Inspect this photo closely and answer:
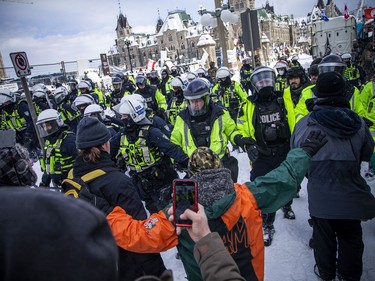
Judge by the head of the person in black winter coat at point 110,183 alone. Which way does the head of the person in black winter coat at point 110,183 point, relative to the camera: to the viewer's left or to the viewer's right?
to the viewer's right

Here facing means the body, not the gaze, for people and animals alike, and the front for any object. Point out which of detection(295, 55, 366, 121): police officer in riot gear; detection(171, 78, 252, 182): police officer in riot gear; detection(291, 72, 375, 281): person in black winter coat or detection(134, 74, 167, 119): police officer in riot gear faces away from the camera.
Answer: the person in black winter coat

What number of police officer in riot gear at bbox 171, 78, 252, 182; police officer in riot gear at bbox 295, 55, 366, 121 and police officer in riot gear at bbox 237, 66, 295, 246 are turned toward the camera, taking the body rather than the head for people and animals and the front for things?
3

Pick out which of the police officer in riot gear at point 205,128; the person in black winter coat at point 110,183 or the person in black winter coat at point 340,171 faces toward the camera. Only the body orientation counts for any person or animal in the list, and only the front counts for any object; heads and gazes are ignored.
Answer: the police officer in riot gear

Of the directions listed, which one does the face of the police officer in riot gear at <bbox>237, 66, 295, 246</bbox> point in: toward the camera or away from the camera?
toward the camera

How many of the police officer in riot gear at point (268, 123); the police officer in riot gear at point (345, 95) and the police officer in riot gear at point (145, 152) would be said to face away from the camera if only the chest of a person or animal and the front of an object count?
0

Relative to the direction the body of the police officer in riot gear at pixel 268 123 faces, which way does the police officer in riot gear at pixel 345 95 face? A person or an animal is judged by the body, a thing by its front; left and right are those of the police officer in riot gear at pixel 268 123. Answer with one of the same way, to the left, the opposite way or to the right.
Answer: the same way

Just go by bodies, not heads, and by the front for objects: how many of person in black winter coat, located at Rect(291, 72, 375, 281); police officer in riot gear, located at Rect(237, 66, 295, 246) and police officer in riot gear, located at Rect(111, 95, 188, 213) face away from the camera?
1

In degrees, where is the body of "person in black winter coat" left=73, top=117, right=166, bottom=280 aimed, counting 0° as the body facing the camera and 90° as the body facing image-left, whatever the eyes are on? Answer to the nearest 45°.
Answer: approximately 225°

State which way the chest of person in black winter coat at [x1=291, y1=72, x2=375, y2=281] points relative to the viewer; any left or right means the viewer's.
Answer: facing away from the viewer

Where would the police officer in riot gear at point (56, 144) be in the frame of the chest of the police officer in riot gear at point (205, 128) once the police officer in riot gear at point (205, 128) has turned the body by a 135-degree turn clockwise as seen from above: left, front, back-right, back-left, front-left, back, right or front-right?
front-left

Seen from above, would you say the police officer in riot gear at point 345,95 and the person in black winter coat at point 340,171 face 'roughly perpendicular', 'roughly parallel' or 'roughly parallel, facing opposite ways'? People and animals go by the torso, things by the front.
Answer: roughly parallel, facing opposite ways

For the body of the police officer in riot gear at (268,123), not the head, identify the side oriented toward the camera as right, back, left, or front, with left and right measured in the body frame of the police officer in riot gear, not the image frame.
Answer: front

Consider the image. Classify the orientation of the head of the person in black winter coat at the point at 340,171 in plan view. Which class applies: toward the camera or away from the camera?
away from the camera

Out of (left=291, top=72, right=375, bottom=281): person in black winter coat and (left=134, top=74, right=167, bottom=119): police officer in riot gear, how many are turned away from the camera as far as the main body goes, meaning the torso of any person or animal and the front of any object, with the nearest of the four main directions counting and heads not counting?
1

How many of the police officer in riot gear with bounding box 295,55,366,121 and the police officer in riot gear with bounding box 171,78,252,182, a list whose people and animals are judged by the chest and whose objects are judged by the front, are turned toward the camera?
2

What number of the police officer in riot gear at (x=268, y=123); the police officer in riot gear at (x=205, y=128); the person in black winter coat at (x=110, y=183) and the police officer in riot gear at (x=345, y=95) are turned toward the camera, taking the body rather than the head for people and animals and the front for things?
3

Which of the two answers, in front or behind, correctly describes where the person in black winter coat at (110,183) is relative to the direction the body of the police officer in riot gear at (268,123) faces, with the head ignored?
in front

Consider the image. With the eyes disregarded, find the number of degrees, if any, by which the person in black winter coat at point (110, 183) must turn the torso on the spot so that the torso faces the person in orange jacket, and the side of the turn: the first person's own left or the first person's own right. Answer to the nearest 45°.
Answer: approximately 90° to the first person's own right
